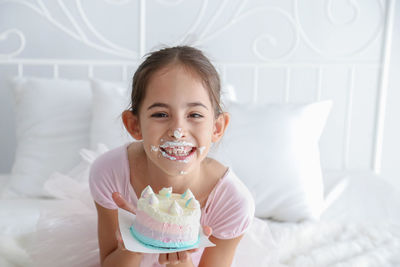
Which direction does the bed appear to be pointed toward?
toward the camera

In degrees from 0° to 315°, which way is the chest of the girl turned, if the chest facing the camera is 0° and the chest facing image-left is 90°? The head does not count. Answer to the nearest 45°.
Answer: approximately 0°
